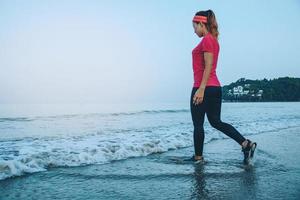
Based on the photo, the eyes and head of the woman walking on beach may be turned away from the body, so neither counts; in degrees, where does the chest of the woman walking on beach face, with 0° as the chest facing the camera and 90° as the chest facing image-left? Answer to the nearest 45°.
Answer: approximately 90°

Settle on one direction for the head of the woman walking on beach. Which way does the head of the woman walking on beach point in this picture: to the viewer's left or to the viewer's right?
to the viewer's left
